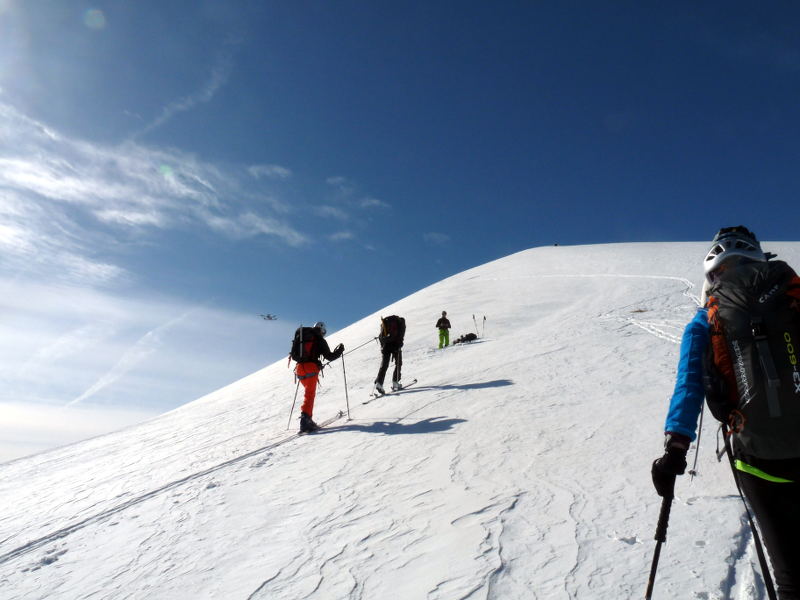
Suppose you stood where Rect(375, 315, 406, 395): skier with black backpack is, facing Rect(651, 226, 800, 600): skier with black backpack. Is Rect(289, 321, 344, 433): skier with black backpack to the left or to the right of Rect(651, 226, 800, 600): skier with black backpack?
right

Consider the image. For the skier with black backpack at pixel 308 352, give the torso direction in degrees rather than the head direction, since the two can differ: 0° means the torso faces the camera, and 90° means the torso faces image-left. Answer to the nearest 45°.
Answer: approximately 225°

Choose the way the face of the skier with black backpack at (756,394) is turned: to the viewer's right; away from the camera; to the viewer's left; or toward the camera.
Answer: away from the camera

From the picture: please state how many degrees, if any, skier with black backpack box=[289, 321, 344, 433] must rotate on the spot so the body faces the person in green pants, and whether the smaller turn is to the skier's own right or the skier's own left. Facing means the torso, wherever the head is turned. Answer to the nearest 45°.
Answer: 0° — they already face them

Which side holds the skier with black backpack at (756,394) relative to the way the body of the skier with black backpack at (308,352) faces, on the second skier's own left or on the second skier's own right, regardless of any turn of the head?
on the second skier's own right

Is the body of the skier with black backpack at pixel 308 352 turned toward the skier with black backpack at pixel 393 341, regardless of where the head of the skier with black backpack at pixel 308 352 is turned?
yes

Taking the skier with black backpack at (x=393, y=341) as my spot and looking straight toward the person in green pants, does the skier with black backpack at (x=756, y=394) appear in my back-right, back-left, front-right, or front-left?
back-right

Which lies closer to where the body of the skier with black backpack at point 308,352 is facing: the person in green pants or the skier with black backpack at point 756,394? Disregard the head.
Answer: the person in green pants
